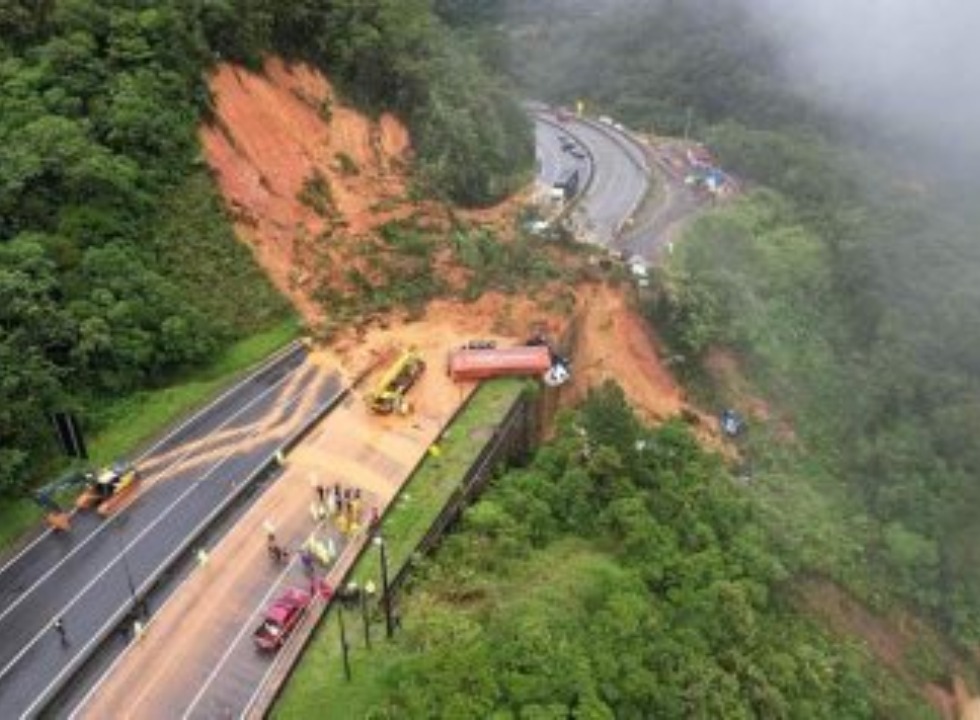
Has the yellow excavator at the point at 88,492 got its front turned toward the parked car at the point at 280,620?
no

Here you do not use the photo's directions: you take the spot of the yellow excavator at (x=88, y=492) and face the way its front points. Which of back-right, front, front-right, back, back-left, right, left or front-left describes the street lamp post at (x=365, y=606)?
left

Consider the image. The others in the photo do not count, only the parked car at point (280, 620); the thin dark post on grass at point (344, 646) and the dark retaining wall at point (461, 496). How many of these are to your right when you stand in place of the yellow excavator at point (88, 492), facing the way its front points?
0

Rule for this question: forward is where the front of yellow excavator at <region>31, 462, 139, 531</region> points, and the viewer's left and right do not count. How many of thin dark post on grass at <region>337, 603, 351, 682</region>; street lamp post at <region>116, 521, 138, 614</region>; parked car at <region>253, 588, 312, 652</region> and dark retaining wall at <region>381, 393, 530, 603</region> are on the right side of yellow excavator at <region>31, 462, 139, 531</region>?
0

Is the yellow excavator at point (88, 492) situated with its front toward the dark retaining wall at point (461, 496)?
no

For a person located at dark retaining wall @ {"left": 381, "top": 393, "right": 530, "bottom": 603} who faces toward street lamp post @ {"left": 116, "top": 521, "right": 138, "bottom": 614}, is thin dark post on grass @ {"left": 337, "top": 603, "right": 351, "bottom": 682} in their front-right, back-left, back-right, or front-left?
front-left

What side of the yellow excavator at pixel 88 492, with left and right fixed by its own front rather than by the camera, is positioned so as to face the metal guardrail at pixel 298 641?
left

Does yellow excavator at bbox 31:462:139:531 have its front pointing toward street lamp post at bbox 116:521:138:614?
no

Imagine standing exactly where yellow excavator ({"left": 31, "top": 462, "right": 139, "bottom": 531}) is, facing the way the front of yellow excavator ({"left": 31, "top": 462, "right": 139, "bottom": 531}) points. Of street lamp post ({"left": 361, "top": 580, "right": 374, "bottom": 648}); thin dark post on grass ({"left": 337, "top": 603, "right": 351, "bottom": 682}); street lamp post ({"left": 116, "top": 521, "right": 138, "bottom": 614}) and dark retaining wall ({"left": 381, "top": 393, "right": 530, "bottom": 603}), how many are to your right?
0

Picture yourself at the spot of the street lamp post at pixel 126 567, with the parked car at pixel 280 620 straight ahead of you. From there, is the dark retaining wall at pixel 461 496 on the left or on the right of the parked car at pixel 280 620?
left

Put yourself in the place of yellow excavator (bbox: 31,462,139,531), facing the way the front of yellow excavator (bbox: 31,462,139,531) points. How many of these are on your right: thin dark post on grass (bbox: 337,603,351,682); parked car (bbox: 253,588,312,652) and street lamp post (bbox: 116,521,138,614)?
0

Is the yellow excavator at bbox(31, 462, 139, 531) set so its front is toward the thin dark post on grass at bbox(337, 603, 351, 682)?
no

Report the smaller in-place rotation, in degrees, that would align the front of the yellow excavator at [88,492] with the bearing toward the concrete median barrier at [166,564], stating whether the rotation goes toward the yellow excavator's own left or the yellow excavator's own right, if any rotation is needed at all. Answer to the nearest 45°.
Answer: approximately 90° to the yellow excavator's own left

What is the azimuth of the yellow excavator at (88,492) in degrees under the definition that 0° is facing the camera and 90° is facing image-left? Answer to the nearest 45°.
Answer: approximately 45°

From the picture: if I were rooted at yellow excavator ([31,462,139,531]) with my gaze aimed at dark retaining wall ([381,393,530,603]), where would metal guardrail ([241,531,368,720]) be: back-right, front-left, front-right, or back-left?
front-right
